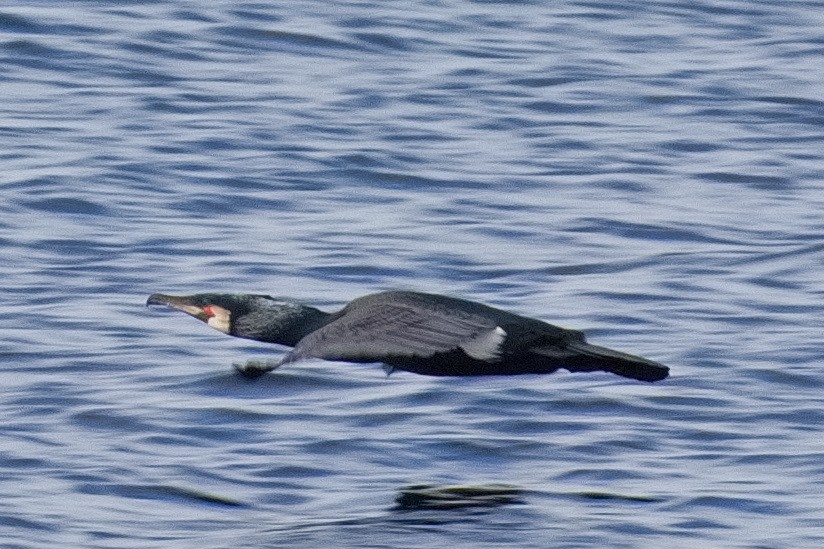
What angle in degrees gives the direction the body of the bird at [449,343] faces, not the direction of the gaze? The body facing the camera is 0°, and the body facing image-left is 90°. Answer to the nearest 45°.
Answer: approximately 90°
